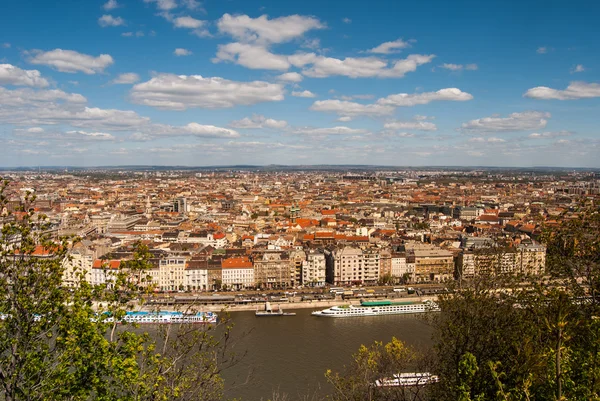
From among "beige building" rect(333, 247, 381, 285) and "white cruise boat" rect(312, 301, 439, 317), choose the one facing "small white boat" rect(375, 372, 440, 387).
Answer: the beige building

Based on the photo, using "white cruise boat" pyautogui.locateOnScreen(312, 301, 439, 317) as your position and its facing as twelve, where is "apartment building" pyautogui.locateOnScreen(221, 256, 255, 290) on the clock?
The apartment building is roughly at 1 o'clock from the white cruise boat.

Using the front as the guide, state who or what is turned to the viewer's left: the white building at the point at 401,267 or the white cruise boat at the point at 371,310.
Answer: the white cruise boat

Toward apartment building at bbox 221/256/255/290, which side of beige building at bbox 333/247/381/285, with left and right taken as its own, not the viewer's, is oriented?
right

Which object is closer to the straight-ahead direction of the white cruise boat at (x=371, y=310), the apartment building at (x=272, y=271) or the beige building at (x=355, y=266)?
the apartment building

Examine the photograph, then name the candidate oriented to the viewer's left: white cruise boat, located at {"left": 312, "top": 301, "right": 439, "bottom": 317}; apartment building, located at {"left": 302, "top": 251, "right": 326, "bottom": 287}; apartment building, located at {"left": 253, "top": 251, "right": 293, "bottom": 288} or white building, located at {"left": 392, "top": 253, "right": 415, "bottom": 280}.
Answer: the white cruise boat

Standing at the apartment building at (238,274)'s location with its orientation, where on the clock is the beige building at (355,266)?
The beige building is roughly at 9 o'clock from the apartment building.

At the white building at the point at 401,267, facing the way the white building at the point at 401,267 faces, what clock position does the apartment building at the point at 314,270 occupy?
The apartment building is roughly at 2 o'clock from the white building.

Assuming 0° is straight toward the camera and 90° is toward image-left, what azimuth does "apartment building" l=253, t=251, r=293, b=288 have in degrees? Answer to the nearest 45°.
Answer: approximately 0°

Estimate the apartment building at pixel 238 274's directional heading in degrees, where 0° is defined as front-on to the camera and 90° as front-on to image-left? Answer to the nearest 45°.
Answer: approximately 0°
